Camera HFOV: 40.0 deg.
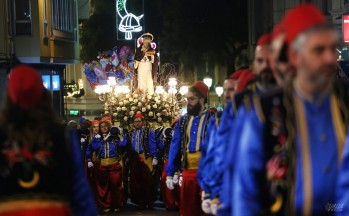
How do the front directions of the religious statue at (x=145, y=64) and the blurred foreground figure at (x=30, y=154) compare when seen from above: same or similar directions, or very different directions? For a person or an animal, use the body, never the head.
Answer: very different directions

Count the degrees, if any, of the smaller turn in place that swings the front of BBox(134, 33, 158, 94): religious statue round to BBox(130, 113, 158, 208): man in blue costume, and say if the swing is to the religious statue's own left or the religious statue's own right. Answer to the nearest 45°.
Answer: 0° — it already faces them

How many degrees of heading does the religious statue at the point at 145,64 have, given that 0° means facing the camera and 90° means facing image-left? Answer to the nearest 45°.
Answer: approximately 0°

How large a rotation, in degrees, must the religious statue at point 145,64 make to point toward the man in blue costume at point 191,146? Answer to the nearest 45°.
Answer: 0° — it already faces them

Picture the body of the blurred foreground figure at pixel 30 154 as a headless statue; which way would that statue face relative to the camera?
away from the camera

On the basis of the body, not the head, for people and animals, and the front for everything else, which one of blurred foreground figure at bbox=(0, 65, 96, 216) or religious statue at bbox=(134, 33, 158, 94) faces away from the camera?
the blurred foreground figure

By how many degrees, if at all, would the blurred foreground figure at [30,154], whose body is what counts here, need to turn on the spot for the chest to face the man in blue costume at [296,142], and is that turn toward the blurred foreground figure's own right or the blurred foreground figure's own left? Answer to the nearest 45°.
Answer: approximately 135° to the blurred foreground figure's own right

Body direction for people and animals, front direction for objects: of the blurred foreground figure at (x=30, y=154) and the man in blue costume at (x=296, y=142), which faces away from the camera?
the blurred foreground figure

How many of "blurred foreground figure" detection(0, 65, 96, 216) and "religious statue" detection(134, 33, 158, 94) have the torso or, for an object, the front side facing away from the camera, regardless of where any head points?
1
